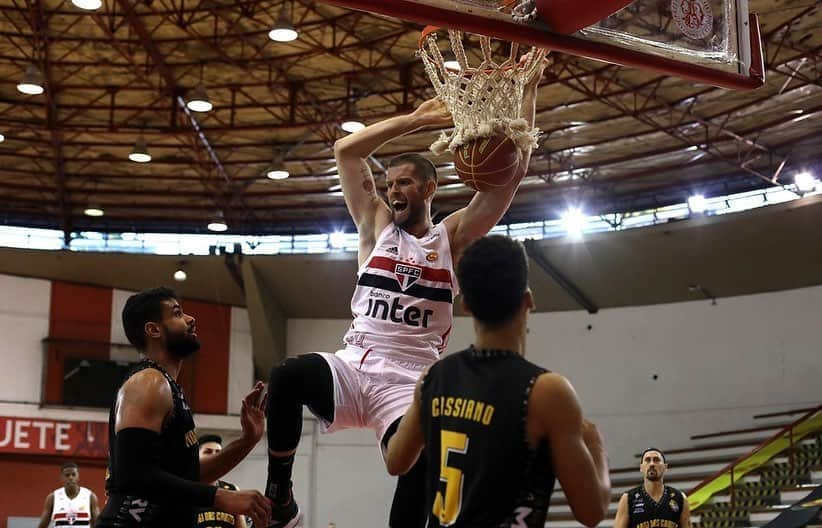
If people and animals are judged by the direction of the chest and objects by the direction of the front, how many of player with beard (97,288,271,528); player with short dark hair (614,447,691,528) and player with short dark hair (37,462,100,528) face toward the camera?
2

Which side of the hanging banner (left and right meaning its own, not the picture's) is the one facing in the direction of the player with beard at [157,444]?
front

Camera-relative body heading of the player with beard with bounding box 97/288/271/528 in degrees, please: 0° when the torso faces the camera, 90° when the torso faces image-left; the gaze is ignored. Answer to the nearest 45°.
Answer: approximately 270°

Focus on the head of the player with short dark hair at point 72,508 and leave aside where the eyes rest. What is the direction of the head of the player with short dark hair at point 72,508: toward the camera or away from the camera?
toward the camera

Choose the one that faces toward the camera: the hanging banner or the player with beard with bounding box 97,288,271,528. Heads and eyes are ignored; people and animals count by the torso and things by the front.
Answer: the hanging banner

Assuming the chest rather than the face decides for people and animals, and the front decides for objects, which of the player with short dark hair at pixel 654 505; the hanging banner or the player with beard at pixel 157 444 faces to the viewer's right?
the player with beard

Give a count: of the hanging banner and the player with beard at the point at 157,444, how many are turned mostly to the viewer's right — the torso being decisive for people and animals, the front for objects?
1

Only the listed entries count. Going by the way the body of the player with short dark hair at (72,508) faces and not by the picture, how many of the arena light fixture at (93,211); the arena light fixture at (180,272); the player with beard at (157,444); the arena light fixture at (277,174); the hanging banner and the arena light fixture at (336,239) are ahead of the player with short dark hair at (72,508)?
1

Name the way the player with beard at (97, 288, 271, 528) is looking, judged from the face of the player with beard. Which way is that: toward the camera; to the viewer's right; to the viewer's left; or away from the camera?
to the viewer's right

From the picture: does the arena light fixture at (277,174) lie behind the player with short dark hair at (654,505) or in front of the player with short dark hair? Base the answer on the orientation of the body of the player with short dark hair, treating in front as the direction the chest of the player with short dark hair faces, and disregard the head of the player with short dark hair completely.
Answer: behind

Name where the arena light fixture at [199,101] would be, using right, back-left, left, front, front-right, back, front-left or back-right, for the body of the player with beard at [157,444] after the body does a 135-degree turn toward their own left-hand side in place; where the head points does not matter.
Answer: front-right

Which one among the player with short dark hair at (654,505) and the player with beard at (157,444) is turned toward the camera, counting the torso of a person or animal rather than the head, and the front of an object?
the player with short dark hair

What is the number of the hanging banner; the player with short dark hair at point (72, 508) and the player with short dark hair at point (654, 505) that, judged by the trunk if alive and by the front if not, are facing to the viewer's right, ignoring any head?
0

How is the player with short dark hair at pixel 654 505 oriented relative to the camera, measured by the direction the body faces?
toward the camera

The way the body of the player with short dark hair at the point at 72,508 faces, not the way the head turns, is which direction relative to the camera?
toward the camera

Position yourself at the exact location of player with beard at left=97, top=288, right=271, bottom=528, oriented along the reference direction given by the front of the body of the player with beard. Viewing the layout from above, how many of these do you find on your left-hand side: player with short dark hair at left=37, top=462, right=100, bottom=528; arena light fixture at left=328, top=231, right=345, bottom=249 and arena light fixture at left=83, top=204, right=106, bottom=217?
3

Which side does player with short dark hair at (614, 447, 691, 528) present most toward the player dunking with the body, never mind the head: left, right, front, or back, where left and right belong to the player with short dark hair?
front
